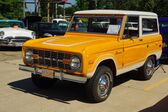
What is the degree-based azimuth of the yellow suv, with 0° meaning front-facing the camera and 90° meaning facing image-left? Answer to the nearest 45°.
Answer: approximately 45°

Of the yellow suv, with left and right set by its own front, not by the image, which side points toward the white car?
right

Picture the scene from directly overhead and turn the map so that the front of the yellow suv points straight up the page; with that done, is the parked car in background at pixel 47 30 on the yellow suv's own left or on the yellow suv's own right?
on the yellow suv's own right
